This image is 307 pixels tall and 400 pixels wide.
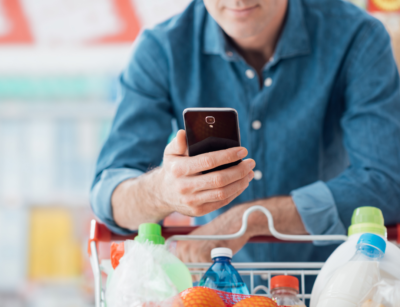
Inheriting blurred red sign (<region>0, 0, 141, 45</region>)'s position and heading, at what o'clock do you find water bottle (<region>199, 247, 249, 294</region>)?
The water bottle is roughly at 12 o'clock from the blurred red sign.

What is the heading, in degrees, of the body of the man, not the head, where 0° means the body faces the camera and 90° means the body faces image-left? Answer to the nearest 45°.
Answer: approximately 0°

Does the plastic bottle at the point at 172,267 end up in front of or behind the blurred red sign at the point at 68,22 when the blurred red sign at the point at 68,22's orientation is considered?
in front

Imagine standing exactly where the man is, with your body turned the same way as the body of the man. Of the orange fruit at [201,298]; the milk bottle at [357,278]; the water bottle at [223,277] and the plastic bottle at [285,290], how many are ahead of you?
4

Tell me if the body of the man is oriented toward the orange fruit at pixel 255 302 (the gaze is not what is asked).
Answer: yes

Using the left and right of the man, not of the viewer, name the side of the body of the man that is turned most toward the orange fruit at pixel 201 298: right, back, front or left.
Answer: front

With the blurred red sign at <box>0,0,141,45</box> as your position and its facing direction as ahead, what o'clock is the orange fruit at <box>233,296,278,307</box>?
The orange fruit is roughly at 12 o'clock from the blurred red sign.

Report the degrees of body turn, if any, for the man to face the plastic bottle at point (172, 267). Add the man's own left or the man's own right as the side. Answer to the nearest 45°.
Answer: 0° — they already face it

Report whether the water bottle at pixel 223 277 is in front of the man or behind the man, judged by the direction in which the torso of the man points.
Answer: in front

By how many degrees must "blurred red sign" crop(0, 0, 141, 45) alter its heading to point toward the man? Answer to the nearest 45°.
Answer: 0° — it already faces them

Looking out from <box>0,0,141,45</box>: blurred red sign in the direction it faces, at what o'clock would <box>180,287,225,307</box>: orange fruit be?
The orange fruit is roughly at 12 o'clock from the blurred red sign.

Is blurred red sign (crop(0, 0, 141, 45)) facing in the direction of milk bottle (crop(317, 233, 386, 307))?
yes

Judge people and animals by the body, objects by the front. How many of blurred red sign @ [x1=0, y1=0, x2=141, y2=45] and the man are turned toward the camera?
2
